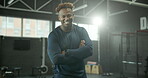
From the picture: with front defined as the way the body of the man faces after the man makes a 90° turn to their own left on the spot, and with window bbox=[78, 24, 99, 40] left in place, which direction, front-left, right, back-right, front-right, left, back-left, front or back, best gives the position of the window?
left

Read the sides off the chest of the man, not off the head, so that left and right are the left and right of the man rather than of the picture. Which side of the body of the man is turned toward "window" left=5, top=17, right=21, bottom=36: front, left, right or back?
back

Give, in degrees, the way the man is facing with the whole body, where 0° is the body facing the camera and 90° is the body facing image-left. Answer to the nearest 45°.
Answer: approximately 0°

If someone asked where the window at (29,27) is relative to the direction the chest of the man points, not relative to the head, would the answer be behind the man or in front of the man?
behind

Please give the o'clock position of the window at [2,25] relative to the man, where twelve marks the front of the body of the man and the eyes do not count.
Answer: The window is roughly at 5 o'clock from the man.
